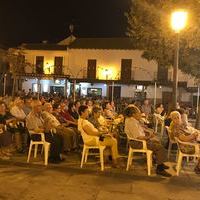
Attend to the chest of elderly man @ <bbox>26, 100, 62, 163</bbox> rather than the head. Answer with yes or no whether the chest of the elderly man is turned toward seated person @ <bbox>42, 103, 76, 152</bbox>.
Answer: no

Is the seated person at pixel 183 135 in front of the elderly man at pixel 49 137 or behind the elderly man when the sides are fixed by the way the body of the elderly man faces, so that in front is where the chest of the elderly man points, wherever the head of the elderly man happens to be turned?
in front

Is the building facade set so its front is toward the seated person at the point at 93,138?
yes

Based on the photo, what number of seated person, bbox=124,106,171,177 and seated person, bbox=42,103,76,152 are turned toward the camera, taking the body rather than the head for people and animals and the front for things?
0

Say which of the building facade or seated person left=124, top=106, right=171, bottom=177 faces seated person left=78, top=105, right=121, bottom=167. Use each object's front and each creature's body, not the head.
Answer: the building facade

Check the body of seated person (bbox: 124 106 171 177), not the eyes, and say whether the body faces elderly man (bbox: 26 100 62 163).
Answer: no

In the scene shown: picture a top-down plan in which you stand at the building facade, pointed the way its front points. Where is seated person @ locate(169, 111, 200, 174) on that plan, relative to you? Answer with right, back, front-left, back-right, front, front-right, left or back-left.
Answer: front

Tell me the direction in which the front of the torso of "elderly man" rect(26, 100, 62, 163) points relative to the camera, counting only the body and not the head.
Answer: to the viewer's right

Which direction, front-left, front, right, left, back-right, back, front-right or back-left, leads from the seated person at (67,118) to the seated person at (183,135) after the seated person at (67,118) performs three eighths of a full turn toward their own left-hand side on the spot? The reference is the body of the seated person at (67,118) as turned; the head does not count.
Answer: back

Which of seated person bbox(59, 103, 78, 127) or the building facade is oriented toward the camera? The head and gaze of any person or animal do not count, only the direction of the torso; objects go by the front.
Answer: the building facade
